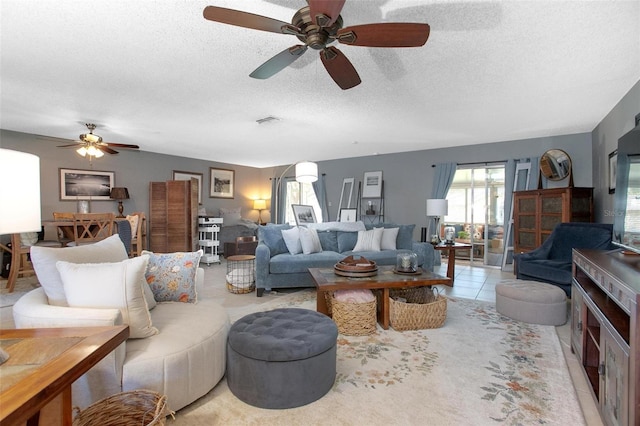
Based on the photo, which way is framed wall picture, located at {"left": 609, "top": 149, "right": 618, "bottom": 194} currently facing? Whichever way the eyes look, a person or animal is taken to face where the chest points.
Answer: to the viewer's left

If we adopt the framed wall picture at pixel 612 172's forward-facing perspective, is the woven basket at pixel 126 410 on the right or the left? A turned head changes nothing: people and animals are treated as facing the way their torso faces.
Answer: on its left

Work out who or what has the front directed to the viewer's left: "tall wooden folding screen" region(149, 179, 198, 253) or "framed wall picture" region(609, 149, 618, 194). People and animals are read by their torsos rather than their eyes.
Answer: the framed wall picture

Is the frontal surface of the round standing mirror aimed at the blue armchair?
yes

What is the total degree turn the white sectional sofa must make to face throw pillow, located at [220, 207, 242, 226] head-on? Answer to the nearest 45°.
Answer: approximately 135° to its left

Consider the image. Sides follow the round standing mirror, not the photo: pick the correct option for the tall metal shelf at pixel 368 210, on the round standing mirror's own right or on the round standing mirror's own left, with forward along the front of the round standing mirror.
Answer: on the round standing mirror's own right

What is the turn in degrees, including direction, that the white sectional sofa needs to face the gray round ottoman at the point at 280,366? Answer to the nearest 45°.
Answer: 0° — it already faces it

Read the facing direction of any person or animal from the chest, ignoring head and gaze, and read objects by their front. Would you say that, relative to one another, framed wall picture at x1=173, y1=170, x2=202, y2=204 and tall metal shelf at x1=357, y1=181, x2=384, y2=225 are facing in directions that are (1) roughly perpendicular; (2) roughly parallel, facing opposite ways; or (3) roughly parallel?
roughly perpendicular
